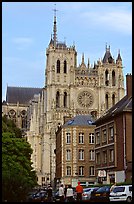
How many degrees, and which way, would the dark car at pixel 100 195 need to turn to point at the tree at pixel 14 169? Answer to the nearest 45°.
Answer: approximately 90° to its left

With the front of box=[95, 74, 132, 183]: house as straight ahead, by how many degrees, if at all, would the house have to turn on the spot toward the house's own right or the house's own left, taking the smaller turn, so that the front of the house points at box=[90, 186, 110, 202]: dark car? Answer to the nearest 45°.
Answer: approximately 45° to the house's own left

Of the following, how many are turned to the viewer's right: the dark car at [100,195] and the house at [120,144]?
0

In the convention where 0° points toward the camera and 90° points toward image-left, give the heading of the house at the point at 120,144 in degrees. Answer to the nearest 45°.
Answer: approximately 45°

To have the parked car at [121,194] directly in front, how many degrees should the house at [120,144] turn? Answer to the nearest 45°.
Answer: approximately 45° to its left
